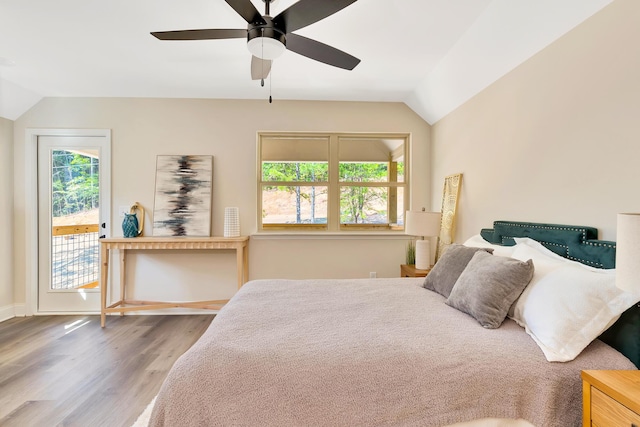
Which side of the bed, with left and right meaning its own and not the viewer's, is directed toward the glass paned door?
front

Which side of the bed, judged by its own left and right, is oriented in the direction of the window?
right

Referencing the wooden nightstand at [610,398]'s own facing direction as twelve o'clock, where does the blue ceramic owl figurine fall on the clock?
The blue ceramic owl figurine is roughly at 1 o'clock from the wooden nightstand.

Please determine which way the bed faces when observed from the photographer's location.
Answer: facing to the left of the viewer

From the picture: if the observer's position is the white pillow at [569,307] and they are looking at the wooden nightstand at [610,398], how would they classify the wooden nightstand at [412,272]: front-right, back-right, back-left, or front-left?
back-right

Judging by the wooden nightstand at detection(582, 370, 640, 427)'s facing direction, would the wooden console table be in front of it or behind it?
in front

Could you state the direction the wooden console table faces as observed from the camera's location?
facing the viewer

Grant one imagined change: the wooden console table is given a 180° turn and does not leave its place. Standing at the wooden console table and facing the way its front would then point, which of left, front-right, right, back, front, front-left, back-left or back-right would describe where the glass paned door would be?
front-left

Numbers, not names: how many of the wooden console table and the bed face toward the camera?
1

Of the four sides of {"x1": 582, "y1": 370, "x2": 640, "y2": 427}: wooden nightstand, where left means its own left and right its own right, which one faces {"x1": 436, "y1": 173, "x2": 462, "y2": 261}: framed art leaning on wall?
right

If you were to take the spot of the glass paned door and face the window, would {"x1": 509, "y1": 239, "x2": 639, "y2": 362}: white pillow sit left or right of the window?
right

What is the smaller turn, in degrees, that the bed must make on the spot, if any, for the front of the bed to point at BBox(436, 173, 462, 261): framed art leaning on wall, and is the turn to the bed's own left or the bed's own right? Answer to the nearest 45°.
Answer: approximately 90° to the bed's own right

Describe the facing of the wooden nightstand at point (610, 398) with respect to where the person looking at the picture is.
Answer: facing the viewer and to the left of the viewer

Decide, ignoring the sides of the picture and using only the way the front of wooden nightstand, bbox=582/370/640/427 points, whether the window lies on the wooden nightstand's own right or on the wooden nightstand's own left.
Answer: on the wooden nightstand's own right

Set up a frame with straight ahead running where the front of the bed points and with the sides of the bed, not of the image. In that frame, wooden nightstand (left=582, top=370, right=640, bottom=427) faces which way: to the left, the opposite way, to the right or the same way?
the same way
